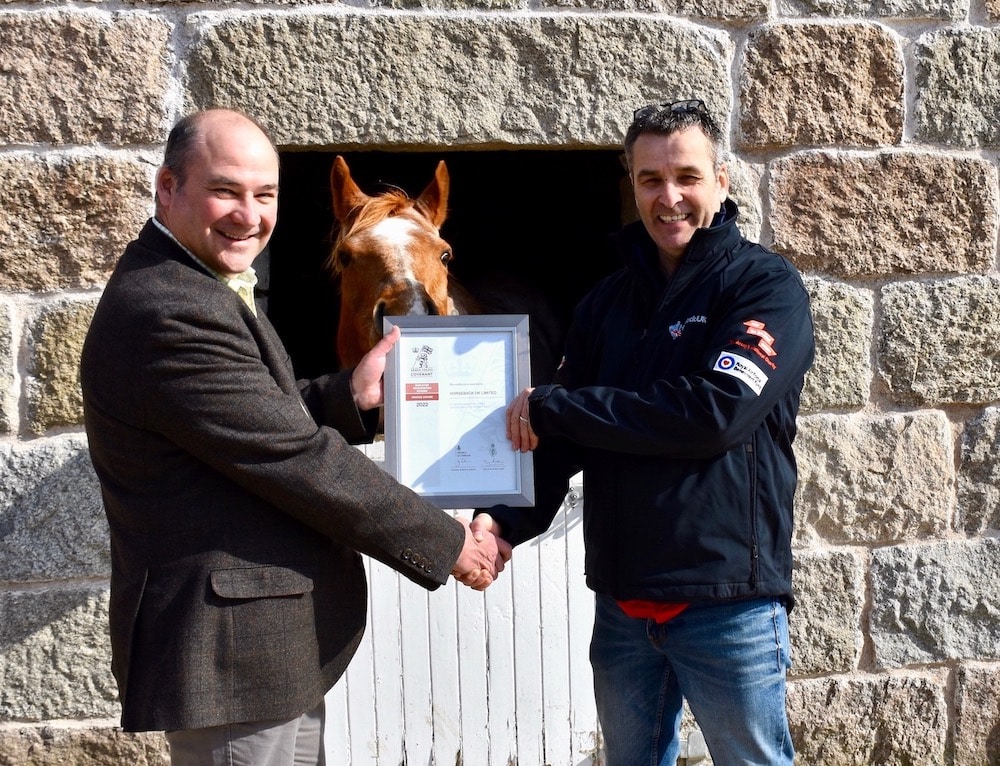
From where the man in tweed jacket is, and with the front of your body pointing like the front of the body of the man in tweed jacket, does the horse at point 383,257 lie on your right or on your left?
on your left

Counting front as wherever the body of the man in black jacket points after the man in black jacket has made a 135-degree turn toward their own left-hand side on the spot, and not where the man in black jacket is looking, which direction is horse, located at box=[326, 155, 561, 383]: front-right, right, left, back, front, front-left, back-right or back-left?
back-left

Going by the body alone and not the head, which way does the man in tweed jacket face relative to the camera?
to the viewer's right

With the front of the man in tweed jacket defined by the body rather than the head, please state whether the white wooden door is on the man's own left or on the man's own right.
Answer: on the man's own left

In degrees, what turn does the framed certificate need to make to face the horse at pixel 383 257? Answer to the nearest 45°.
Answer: approximately 180°

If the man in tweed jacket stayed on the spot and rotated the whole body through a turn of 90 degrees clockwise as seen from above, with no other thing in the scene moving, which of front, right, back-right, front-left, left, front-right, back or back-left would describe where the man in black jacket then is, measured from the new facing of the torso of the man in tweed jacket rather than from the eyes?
left

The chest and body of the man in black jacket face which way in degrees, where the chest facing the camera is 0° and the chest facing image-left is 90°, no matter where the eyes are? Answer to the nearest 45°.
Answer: approximately 45°

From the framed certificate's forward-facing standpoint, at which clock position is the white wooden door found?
The white wooden door is roughly at 6 o'clock from the framed certificate.
